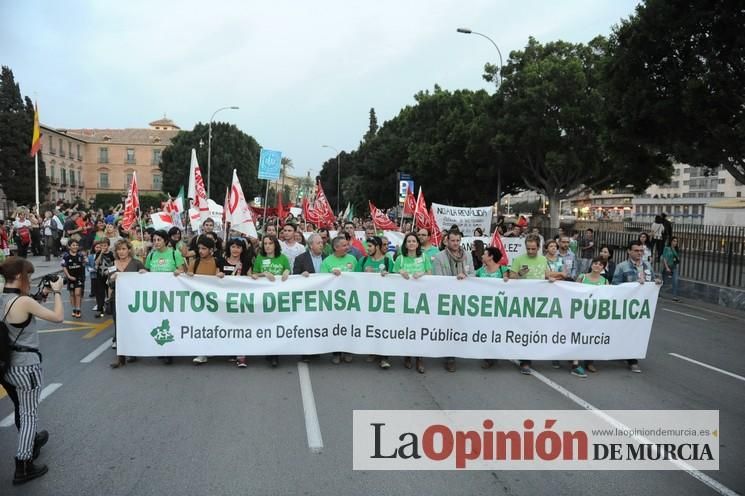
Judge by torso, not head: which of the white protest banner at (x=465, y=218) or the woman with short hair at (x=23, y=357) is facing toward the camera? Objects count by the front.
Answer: the white protest banner

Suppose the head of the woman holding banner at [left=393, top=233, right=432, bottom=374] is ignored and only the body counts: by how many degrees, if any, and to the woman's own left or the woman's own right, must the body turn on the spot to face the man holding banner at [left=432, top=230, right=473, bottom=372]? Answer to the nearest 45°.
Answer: approximately 135° to the woman's own left

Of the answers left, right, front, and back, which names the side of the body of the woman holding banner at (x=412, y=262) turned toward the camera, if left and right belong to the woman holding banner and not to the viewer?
front

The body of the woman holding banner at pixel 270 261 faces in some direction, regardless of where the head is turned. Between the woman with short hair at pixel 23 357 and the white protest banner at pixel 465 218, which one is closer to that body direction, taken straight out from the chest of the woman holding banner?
the woman with short hair

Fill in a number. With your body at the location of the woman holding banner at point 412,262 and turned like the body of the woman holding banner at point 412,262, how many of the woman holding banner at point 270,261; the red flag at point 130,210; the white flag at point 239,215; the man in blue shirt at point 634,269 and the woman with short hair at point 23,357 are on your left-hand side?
1

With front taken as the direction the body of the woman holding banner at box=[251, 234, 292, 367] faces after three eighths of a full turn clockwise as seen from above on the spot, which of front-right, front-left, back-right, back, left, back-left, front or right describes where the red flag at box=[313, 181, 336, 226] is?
front-right

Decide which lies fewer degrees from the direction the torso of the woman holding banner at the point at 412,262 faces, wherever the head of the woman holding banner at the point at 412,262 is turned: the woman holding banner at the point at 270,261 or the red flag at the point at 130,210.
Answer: the woman holding banner

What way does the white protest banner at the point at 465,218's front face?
toward the camera

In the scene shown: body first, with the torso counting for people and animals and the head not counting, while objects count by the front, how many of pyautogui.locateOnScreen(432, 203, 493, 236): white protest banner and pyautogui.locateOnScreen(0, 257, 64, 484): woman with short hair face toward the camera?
1

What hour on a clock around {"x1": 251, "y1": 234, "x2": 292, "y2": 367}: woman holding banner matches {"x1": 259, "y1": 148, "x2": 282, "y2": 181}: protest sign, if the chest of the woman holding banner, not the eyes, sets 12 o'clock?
The protest sign is roughly at 6 o'clock from the woman holding banner.

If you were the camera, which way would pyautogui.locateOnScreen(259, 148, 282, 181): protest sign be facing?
facing the viewer

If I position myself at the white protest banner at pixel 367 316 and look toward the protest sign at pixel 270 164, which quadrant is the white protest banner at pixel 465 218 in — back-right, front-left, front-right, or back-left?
front-right

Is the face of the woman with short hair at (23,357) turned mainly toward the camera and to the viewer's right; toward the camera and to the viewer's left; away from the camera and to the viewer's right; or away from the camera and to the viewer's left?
away from the camera and to the viewer's right

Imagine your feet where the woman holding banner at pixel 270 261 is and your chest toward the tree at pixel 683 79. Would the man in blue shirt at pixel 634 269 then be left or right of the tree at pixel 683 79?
right

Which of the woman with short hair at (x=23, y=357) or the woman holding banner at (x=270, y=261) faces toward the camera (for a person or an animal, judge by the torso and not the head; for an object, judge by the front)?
the woman holding banner

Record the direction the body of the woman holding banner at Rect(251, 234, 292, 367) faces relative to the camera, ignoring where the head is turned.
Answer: toward the camera

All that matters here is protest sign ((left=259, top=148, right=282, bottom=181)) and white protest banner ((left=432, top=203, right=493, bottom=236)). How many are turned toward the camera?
2

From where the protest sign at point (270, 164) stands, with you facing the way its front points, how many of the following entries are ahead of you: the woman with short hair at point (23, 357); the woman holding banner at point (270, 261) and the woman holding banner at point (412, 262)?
3
